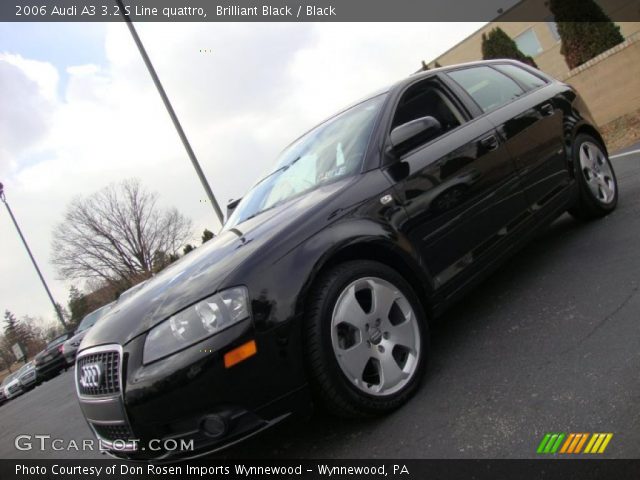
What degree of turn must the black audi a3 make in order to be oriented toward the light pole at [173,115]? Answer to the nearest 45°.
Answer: approximately 135° to its right

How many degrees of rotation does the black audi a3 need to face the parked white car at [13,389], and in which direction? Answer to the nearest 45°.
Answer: approximately 90° to its right

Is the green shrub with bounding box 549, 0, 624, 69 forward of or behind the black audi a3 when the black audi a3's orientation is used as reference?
behind

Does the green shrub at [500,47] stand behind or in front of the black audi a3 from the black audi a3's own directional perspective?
behind

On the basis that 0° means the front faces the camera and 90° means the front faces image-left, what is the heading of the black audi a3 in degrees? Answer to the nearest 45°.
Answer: approximately 45°

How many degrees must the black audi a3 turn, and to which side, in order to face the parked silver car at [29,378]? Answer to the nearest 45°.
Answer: approximately 90° to its right

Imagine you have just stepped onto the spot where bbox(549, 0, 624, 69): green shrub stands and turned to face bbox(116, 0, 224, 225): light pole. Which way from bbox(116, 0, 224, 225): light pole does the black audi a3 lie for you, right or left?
left
